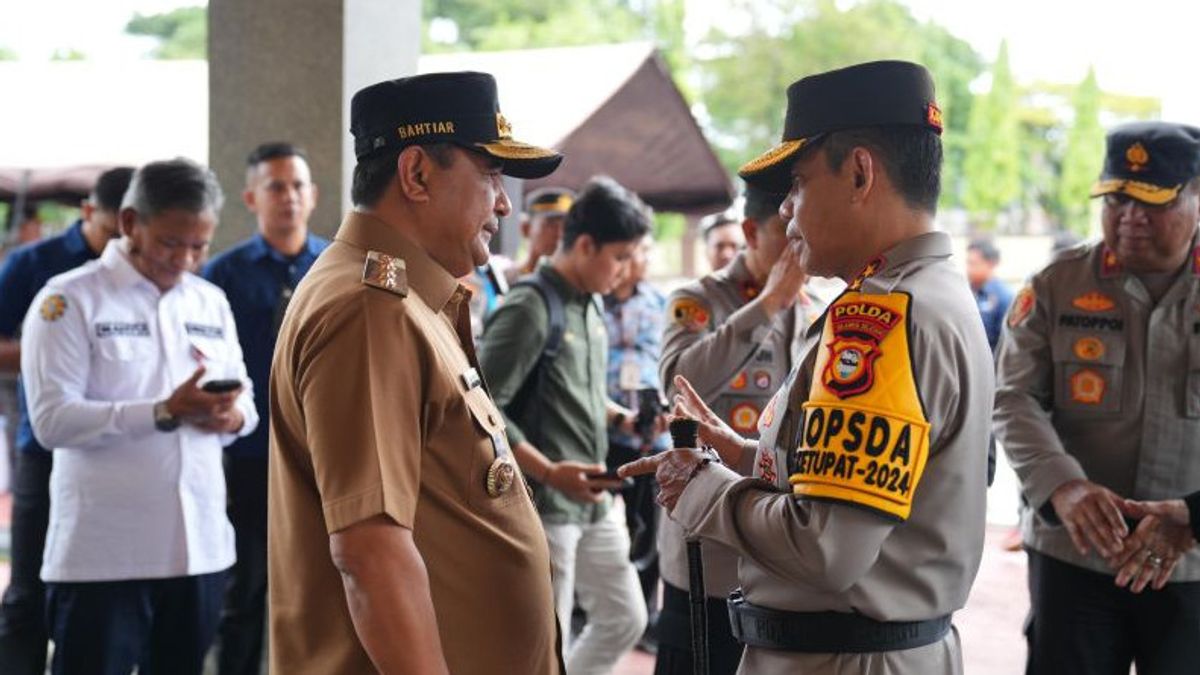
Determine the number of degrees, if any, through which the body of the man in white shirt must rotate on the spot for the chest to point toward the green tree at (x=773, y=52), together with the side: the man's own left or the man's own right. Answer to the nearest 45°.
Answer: approximately 90° to the man's own left

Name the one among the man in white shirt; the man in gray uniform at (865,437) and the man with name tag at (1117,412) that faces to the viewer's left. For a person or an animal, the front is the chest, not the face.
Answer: the man in gray uniform

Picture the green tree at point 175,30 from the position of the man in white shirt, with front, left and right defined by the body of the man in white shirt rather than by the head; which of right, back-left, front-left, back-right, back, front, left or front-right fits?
back-left

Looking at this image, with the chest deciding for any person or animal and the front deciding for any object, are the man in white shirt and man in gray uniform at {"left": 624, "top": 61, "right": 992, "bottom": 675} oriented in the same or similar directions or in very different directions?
very different directions

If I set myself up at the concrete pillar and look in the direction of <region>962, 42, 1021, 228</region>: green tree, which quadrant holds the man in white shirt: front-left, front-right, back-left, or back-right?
back-right

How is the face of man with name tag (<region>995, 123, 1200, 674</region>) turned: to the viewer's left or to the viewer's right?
to the viewer's left

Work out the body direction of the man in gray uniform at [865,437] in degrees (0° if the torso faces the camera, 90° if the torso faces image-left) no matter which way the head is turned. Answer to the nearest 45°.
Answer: approximately 90°

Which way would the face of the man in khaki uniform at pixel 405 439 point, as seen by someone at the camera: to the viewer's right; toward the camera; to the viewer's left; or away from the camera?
to the viewer's right

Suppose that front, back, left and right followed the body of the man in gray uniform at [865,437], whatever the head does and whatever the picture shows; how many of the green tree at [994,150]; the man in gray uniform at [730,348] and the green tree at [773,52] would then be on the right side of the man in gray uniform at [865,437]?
3
